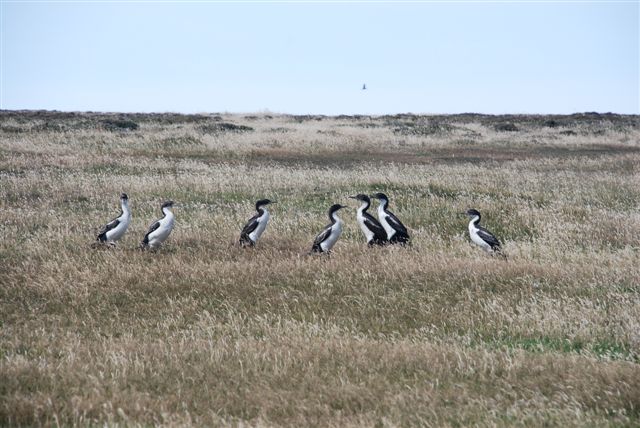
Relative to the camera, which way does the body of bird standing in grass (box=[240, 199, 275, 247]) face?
to the viewer's right

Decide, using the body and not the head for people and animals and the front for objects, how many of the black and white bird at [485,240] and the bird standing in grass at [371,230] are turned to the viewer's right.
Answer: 0

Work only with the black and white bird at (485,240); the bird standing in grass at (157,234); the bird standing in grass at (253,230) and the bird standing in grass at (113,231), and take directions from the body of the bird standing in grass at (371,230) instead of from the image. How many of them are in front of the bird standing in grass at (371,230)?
3

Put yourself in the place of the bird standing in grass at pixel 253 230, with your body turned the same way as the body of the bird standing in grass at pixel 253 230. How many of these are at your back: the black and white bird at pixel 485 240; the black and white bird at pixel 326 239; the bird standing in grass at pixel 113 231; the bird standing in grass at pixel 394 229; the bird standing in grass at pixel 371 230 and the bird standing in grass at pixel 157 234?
2

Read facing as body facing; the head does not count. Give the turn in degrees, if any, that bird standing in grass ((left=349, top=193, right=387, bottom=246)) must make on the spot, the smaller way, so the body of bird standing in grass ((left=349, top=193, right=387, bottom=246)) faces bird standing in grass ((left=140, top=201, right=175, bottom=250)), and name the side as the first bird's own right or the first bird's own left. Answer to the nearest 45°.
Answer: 0° — it already faces it

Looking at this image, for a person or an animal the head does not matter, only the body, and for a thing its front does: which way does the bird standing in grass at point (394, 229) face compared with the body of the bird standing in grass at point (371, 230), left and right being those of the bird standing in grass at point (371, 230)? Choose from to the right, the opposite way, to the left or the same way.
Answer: the same way

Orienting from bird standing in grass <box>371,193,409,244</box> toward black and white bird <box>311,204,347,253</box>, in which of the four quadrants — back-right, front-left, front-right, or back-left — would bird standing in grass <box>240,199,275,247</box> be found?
front-right

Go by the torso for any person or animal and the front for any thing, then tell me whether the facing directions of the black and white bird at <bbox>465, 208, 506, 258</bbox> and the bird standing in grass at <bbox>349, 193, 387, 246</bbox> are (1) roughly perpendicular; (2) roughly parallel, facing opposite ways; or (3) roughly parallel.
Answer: roughly parallel

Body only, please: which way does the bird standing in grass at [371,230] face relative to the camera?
to the viewer's left

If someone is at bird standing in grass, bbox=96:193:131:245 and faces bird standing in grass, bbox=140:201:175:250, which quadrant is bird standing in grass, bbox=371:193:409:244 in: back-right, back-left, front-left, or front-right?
front-left

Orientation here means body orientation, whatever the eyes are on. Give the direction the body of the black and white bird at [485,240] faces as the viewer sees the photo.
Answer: to the viewer's left

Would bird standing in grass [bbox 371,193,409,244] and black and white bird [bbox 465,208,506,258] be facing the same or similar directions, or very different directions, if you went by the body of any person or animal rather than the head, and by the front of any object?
same or similar directions

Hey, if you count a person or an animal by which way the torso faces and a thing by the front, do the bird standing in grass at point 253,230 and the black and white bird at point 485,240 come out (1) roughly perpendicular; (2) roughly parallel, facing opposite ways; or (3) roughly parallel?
roughly parallel, facing opposite ways

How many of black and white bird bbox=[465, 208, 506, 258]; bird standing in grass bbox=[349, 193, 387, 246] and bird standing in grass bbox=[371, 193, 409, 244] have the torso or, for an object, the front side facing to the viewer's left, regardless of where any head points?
3

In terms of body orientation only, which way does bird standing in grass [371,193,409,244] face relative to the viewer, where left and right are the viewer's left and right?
facing to the left of the viewer

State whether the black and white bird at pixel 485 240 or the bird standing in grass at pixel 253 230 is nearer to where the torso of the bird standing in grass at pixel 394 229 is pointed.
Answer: the bird standing in grass
